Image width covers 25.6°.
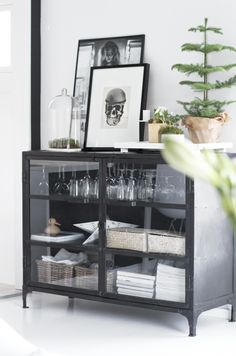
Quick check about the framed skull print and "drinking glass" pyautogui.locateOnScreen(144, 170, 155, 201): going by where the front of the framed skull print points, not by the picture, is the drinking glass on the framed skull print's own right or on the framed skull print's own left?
on the framed skull print's own left

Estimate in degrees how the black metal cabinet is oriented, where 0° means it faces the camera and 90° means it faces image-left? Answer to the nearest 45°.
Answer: approximately 45°

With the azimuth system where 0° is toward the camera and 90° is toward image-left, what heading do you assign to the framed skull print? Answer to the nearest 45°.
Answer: approximately 45°
